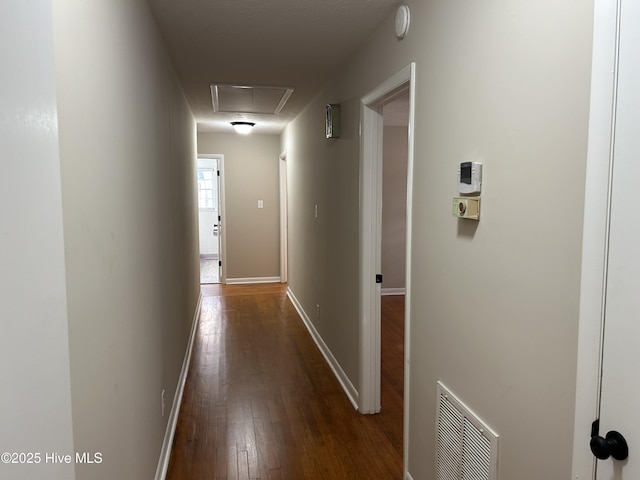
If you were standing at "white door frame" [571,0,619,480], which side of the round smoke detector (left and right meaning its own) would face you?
left

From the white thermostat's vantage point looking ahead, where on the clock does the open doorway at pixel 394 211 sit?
The open doorway is roughly at 4 o'clock from the white thermostat.

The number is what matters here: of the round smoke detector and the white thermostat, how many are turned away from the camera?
0

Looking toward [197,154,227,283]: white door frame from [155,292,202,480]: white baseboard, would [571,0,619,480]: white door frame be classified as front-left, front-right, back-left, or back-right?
back-right

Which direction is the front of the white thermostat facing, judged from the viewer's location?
facing the viewer and to the left of the viewer

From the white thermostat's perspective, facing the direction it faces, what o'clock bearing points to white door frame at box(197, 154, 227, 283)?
The white door frame is roughly at 3 o'clock from the white thermostat.

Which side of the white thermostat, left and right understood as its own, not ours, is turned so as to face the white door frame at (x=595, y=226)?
left

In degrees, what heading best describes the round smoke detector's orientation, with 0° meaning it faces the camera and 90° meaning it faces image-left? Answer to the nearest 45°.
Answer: approximately 45°

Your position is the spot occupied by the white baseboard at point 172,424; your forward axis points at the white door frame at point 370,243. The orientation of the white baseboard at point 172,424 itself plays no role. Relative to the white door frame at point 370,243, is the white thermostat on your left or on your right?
right

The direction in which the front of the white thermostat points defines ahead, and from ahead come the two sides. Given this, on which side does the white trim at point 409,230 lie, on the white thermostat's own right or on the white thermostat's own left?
on the white thermostat's own right
